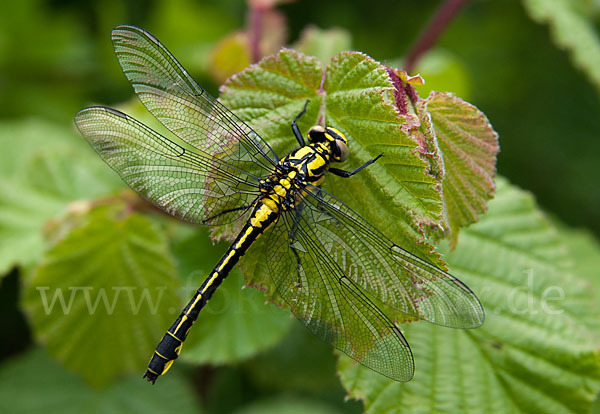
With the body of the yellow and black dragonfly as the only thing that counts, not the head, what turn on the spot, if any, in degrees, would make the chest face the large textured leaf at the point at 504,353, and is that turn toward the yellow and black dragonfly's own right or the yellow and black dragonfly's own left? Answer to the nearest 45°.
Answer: approximately 45° to the yellow and black dragonfly's own right

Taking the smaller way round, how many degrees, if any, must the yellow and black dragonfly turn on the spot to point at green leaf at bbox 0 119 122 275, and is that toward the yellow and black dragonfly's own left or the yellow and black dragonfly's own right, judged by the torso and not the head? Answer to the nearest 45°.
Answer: approximately 90° to the yellow and black dragonfly's own left

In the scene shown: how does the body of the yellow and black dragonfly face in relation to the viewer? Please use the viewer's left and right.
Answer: facing away from the viewer and to the right of the viewer
